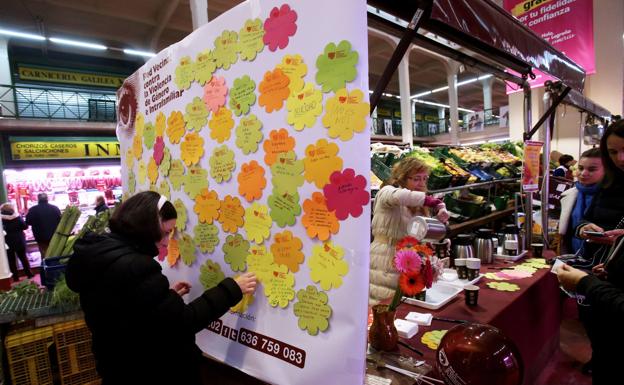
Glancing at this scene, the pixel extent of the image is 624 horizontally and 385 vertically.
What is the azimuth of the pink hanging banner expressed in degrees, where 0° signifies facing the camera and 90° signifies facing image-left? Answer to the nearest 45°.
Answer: approximately 0°

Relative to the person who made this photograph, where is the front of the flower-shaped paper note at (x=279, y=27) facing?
facing the viewer and to the left of the viewer

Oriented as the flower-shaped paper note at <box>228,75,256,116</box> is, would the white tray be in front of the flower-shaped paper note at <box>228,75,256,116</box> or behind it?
behind

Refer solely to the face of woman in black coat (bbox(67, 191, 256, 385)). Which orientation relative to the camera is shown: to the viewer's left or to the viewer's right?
to the viewer's right

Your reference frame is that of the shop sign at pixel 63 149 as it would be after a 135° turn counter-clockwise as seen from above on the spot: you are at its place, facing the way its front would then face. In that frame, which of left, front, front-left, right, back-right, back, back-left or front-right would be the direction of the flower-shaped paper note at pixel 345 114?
back-right

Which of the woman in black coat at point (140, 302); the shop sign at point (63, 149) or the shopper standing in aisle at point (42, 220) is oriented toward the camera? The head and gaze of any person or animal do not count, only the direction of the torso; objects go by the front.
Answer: the shop sign

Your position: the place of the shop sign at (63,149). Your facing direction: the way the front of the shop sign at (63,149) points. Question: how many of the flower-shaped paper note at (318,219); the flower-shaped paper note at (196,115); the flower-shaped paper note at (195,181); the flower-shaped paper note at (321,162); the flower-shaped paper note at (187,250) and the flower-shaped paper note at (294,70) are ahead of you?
6
